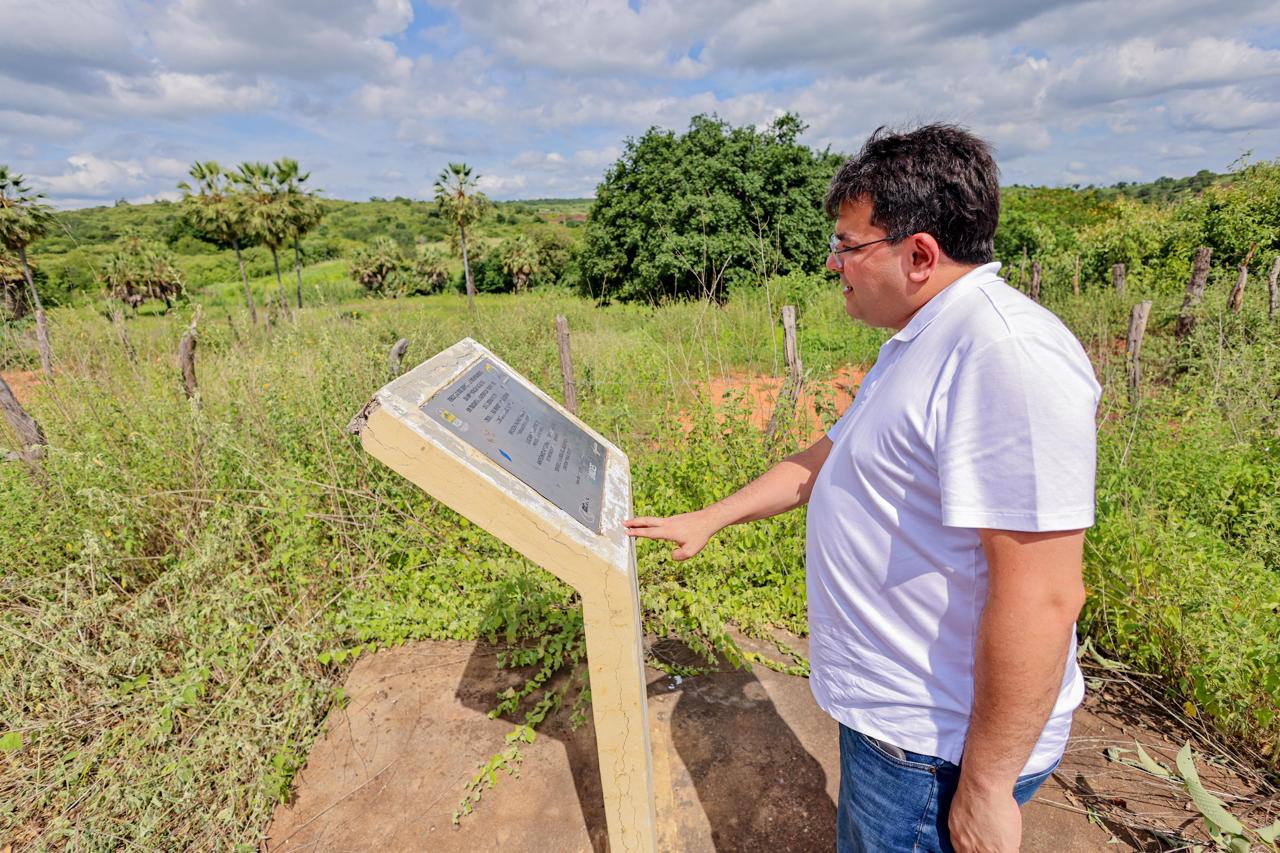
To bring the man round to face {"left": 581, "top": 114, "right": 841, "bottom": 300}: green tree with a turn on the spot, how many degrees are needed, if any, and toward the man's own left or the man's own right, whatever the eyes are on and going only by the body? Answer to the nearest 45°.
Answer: approximately 90° to the man's own right

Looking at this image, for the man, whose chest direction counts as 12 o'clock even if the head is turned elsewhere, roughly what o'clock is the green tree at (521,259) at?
The green tree is roughly at 2 o'clock from the man.

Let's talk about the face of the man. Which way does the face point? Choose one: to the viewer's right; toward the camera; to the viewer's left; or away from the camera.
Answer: to the viewer's left

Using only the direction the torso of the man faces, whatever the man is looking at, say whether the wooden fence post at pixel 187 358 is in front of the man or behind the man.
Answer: in front

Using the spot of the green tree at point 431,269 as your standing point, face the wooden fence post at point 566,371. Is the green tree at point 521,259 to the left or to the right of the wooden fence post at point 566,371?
left

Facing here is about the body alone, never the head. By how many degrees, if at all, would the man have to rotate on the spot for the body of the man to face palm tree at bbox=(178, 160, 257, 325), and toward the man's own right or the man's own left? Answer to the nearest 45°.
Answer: approximately 45° to the man's own right

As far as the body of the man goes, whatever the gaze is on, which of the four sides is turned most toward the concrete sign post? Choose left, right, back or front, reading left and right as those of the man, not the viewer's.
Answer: front

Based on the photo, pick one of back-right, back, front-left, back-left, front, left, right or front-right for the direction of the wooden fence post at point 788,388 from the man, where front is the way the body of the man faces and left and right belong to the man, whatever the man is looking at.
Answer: right

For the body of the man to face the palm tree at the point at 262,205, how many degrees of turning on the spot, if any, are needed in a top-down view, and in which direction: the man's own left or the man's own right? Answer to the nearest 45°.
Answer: approximately 45° to the man's own right

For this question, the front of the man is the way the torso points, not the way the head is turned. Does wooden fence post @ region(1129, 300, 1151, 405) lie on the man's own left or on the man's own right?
on the man's own right

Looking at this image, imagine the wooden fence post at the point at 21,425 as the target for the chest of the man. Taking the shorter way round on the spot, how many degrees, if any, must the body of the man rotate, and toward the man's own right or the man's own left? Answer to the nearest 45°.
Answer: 0° — they already face it

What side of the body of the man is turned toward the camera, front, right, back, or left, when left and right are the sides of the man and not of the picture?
left

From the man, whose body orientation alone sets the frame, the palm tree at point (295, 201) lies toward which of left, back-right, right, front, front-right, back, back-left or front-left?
front-right
